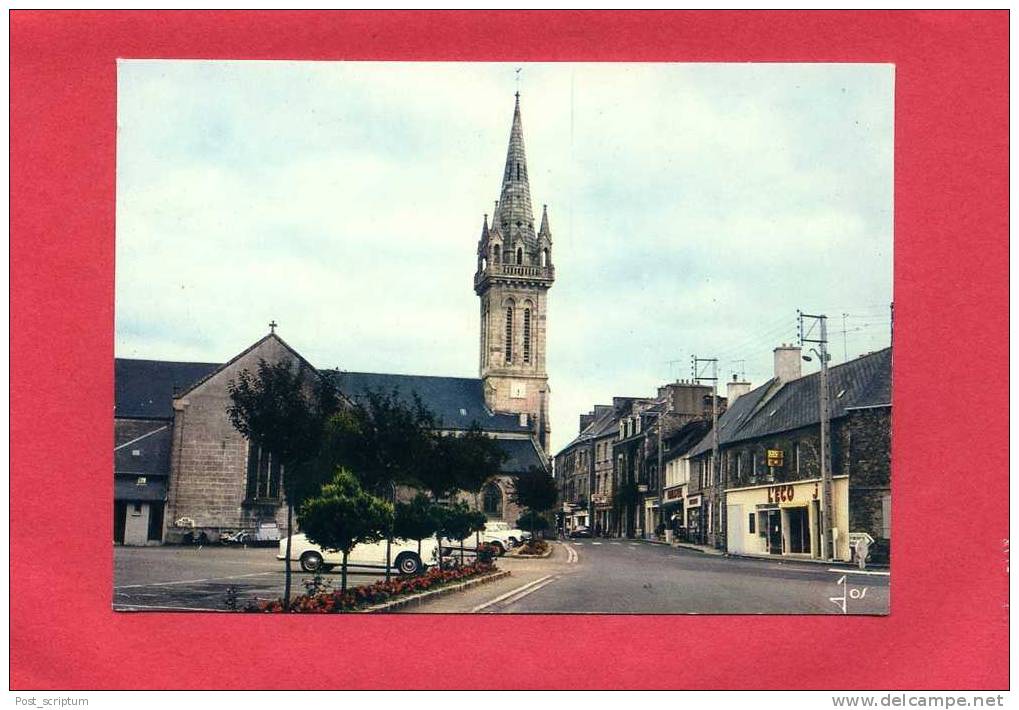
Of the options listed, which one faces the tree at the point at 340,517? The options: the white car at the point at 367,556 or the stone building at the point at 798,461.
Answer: the stone building

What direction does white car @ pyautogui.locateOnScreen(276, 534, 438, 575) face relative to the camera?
to the viewer's right

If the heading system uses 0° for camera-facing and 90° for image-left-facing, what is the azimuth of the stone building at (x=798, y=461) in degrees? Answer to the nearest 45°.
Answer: approximately 45°

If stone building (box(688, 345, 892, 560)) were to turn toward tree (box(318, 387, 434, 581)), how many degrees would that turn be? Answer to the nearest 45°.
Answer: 0° — it already faces it
